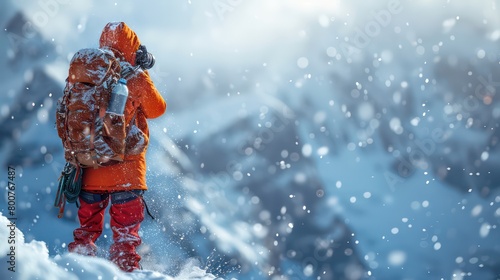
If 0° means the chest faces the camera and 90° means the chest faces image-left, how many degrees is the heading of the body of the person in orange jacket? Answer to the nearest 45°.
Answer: approximately 225°

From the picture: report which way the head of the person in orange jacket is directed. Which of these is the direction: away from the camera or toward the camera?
away from the camera
